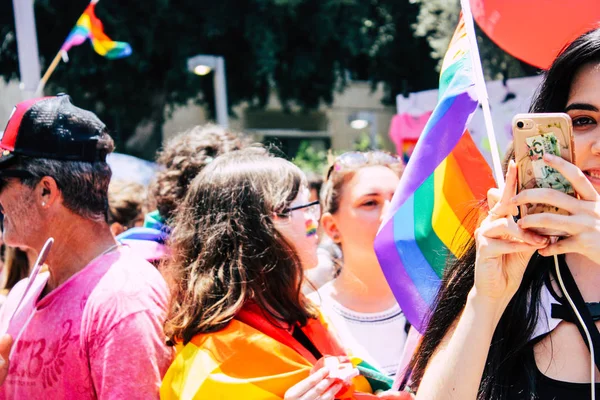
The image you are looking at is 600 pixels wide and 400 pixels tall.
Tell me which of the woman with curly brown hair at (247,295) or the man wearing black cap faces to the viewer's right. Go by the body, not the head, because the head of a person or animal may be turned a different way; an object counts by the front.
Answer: the woman with curly brown hair

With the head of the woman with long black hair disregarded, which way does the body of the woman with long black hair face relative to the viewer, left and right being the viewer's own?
facing the viewer

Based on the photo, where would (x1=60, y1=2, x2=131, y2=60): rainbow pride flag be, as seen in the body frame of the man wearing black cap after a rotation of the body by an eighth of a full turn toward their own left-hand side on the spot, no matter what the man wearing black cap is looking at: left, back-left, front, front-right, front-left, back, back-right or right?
back

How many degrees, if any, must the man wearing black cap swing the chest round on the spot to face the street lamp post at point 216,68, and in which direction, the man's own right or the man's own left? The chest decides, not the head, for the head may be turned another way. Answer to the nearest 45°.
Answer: approximately 135° to the man's own right

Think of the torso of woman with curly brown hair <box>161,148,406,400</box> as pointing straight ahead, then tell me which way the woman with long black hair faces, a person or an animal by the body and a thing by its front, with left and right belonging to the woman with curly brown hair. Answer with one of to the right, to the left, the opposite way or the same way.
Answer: to the right

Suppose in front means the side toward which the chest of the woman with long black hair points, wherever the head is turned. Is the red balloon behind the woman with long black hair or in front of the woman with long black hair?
behind

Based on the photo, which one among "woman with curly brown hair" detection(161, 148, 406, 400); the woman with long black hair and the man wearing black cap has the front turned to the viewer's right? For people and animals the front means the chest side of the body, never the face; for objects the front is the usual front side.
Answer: the woman with curly brown hair

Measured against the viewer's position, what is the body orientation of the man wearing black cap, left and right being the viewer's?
facing the viewer and to the left of the viewer

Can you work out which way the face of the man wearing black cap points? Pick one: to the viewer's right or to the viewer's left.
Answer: to the viewer's left

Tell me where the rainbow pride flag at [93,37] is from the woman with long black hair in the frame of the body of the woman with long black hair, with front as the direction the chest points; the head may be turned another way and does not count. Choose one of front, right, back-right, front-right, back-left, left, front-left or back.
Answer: back-right

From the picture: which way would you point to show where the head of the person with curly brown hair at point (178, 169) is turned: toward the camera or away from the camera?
away from the camera

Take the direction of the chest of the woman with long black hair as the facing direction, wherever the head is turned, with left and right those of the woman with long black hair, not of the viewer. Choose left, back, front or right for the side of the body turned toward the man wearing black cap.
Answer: right

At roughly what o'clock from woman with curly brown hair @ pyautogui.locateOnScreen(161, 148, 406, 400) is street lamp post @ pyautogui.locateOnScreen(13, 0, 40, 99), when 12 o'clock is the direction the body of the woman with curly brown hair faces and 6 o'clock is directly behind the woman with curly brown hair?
The street lamp post is roughly at 8 o'clock from the woman with curly brown hair.

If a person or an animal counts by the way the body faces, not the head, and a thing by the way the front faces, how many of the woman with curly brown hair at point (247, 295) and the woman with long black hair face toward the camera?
1

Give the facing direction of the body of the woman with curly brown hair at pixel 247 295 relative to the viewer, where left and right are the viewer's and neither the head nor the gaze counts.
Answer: facing to the right of the viewer

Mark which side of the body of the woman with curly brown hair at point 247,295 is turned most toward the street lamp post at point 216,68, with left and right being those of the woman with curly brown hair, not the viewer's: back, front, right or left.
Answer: left

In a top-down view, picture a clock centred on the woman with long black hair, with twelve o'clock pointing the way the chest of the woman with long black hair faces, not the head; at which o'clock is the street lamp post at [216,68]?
The street lamp post is roughly at 5 o'clock from the woman with long black hair.
